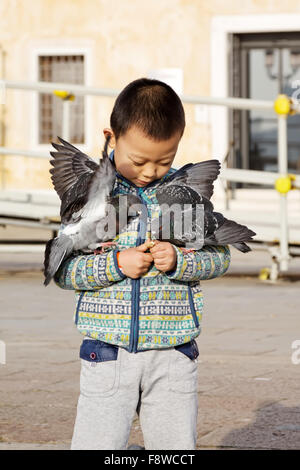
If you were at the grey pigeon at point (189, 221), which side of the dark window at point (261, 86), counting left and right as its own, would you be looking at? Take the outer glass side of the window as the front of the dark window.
front

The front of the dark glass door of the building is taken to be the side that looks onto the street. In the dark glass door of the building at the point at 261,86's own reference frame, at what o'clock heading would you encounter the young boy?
The young boy is roughly at 12 o'clock from the dark glass door of the building.

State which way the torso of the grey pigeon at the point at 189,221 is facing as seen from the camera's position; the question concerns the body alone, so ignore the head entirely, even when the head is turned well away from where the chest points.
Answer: to the viewer's left

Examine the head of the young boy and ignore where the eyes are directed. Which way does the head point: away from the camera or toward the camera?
toward the camera

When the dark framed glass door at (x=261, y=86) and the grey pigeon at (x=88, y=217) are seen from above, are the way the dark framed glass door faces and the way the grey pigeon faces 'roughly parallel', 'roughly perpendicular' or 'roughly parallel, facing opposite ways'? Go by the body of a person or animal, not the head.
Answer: roughly perpendicular

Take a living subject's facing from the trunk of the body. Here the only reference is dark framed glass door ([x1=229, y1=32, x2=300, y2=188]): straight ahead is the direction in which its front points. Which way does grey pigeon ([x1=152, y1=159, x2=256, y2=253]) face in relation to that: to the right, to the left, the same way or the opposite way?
to the right

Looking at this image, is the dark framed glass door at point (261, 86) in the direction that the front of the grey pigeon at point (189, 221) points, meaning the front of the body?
no

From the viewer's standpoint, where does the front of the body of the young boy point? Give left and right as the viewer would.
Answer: facing the viewer

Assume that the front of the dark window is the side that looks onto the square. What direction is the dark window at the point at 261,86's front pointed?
toward the camera

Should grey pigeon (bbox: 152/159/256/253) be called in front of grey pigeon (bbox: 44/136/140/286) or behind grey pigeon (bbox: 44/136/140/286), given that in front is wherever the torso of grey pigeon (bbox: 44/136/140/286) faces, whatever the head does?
in front

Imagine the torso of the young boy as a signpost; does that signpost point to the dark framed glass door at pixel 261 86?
no

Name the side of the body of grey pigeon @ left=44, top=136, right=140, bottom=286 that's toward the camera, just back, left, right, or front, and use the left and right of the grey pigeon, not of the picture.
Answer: right

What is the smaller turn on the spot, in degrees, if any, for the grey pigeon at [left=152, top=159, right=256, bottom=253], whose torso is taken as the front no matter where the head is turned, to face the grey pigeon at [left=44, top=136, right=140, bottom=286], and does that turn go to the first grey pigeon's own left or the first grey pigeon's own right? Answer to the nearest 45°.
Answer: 0° — it already faces it

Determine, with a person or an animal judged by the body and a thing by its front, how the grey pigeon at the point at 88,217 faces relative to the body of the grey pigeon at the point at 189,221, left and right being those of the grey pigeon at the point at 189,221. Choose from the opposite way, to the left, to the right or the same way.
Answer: the opposite way

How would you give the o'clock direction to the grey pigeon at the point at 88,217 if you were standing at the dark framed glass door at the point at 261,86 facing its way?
The grey pigeon is roughly at 12 o'clock from the dark framed glass door.
